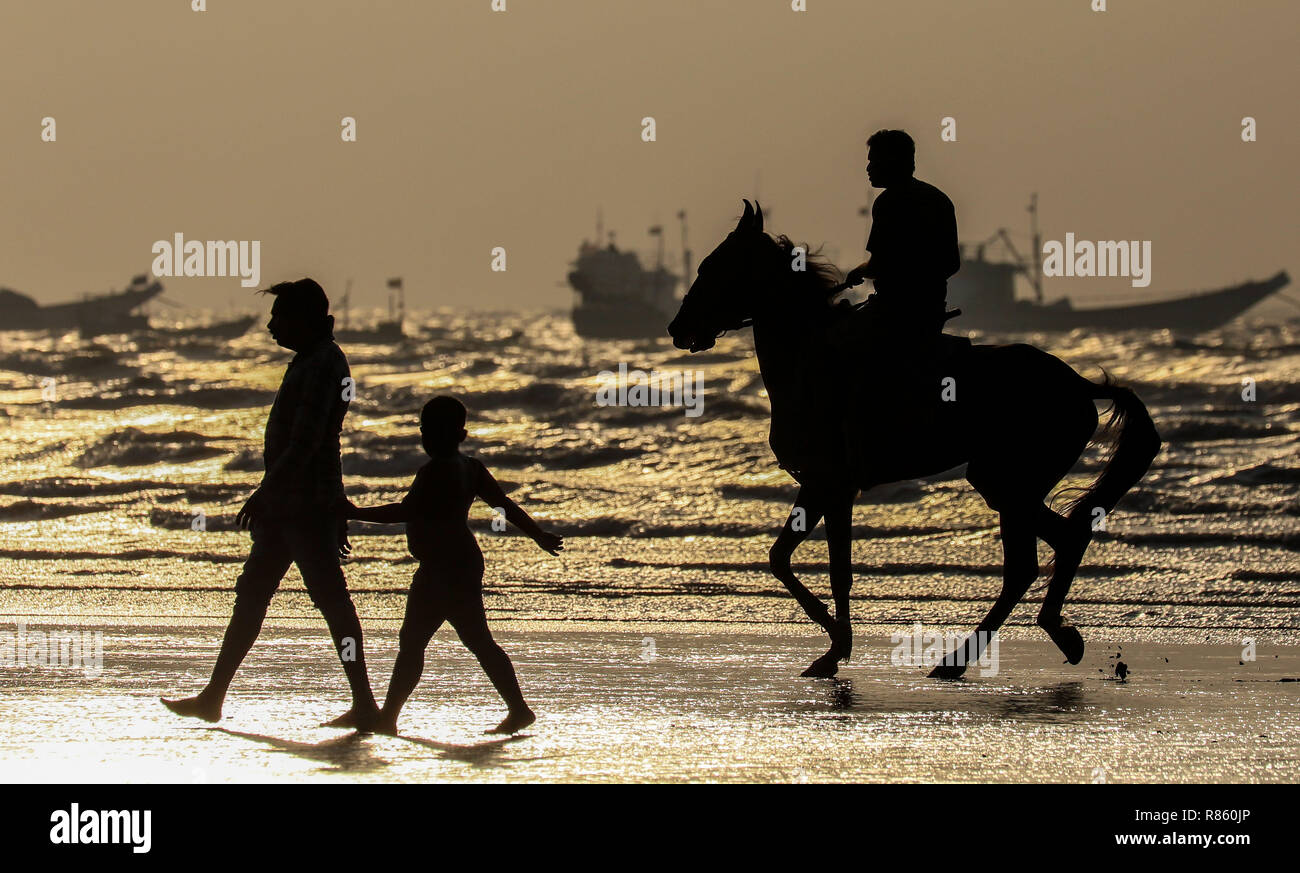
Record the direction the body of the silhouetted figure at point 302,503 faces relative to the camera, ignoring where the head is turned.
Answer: to the viewer's left

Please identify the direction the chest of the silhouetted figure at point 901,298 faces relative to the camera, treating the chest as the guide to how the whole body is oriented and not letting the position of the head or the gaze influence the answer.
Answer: to the viewer's left

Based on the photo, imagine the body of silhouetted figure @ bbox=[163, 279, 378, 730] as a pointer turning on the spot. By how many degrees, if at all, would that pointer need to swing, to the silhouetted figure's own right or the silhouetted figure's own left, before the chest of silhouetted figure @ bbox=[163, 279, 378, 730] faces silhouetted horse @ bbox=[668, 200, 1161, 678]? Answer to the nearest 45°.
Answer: approximately 135° to the silhouetted figure's own right

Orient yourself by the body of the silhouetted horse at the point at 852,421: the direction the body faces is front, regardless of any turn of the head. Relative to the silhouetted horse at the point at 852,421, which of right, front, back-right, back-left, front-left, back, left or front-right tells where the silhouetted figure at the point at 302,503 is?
front-left

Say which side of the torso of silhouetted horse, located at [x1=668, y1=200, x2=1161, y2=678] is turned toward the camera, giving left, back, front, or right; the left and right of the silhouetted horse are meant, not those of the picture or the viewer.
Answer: left

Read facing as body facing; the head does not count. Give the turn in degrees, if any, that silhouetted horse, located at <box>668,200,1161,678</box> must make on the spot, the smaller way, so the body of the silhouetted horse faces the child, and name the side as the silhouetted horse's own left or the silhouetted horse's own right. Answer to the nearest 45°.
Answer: approximately 45° to the silhouetted horse's own left

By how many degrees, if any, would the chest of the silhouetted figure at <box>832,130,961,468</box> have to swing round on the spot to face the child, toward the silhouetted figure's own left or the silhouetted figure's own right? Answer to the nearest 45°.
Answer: approximately 45° to the silhouetted figure's own left
